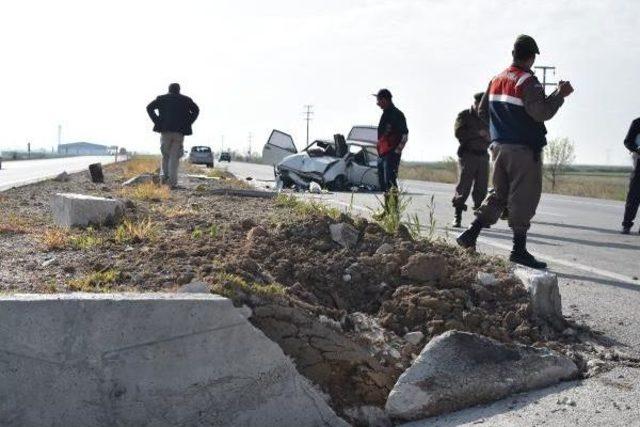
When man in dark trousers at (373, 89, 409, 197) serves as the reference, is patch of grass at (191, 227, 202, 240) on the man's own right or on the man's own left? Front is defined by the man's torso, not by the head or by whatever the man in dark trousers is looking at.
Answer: on the man's own left

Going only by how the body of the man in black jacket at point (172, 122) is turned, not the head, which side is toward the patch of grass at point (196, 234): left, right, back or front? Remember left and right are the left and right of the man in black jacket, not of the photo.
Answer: back

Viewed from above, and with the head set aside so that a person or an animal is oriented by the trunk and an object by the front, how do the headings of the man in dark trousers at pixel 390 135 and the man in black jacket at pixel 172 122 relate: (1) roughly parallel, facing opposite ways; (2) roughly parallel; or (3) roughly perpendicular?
roughly perpendicular

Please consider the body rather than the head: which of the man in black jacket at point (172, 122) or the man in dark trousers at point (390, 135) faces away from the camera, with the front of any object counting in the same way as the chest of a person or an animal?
the man in black jacket

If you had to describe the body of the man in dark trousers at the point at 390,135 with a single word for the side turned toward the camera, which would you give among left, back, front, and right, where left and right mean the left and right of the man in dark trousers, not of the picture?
left

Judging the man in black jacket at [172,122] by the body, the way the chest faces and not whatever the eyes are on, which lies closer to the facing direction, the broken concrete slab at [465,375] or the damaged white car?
the damaged white car

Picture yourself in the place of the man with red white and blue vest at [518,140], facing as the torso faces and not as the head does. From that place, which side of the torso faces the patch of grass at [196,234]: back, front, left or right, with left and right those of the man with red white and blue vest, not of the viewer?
back

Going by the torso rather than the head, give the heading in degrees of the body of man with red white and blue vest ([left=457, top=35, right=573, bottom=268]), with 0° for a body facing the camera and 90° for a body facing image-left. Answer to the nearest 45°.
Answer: approximately 225°

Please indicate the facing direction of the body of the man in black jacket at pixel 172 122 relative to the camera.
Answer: away from the camera

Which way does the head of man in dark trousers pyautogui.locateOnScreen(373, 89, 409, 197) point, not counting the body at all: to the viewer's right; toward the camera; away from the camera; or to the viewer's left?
to the viewer's left

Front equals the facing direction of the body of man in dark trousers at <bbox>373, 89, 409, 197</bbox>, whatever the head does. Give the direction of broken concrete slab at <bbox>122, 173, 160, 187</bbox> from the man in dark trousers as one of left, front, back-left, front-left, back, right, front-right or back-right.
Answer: front-right

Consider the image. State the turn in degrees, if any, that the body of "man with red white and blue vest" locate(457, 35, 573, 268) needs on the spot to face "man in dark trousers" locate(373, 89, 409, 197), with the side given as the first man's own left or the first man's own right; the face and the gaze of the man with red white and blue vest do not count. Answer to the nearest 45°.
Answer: approximately 90° to the first man's own left

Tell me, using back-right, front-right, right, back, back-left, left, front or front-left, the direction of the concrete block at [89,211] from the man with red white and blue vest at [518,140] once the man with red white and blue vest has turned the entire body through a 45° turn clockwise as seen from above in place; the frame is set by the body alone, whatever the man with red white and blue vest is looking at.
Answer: back

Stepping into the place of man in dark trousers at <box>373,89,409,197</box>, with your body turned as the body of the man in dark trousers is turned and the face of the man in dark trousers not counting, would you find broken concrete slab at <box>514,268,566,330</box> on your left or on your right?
on your left
